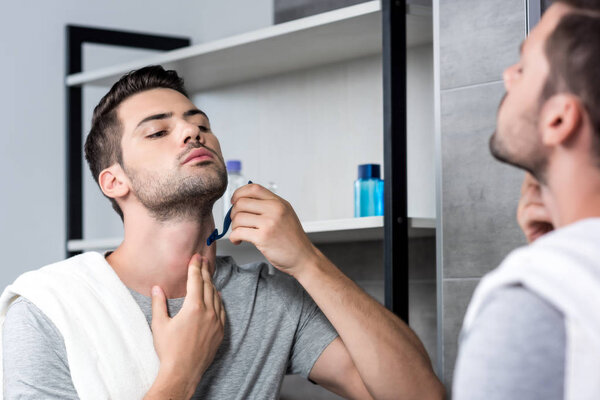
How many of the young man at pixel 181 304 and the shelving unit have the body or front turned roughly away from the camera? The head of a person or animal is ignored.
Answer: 0

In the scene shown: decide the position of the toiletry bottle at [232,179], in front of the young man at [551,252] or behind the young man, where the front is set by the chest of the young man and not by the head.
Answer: in front

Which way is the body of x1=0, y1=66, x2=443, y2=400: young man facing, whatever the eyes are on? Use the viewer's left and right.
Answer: facing the viewer and to the right of the viewer

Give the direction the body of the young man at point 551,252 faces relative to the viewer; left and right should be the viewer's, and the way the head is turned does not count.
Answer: facing away from the viewer and to the left of the viewer

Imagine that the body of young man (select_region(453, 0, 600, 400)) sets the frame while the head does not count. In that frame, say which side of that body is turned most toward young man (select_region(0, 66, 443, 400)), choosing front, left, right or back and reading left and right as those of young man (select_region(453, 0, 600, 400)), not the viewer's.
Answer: front

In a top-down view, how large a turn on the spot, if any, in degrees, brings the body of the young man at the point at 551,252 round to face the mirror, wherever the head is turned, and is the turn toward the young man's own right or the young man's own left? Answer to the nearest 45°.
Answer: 0° — they already face it

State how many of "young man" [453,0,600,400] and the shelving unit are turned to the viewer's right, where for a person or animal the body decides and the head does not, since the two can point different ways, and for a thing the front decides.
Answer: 0

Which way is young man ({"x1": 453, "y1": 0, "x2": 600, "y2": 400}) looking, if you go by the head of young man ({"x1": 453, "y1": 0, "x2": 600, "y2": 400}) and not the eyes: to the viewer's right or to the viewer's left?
to the viewer's left

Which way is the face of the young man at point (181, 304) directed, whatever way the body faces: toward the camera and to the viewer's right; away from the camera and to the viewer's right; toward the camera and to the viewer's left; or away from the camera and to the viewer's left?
toward the camera and to the viewer's right

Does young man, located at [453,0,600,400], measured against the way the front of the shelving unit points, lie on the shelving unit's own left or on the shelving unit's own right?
on the shelving unit's own left

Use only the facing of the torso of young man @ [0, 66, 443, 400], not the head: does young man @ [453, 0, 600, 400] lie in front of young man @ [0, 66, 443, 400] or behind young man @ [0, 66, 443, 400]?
in front
